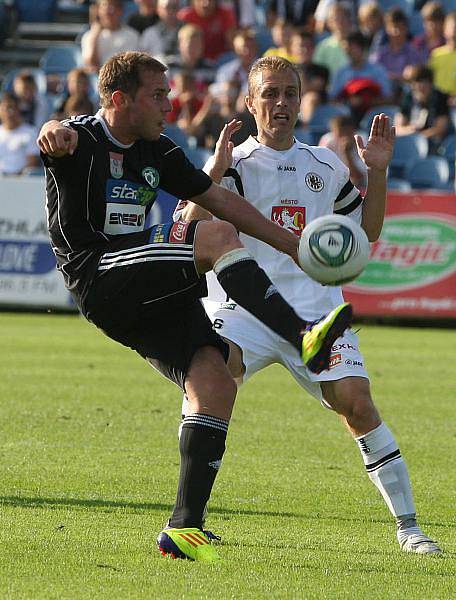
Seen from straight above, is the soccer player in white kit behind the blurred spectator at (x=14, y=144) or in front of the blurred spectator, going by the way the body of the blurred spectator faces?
in front

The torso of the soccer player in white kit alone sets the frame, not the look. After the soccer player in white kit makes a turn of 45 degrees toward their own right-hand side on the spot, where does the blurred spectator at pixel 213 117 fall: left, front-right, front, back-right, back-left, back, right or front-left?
back-right

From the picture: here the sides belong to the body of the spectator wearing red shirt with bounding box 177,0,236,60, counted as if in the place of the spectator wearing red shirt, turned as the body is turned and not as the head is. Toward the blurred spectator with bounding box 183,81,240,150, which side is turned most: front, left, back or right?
front

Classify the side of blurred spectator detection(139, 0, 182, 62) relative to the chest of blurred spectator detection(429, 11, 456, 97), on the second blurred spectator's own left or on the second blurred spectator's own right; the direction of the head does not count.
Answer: on the second blurred spectator's own right

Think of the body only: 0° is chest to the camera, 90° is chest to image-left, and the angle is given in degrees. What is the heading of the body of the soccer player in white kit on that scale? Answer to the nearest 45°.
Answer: approximately 0°

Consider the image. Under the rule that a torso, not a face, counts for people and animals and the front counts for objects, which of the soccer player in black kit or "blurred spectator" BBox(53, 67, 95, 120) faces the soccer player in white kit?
the blurred spectator

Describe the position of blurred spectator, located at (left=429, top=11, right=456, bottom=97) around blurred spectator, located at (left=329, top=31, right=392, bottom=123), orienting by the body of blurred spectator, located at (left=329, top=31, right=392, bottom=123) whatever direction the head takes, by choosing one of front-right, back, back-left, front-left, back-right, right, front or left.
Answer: left

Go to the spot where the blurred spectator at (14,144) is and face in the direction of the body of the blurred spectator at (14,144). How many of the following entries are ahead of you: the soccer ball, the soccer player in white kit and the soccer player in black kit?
3
